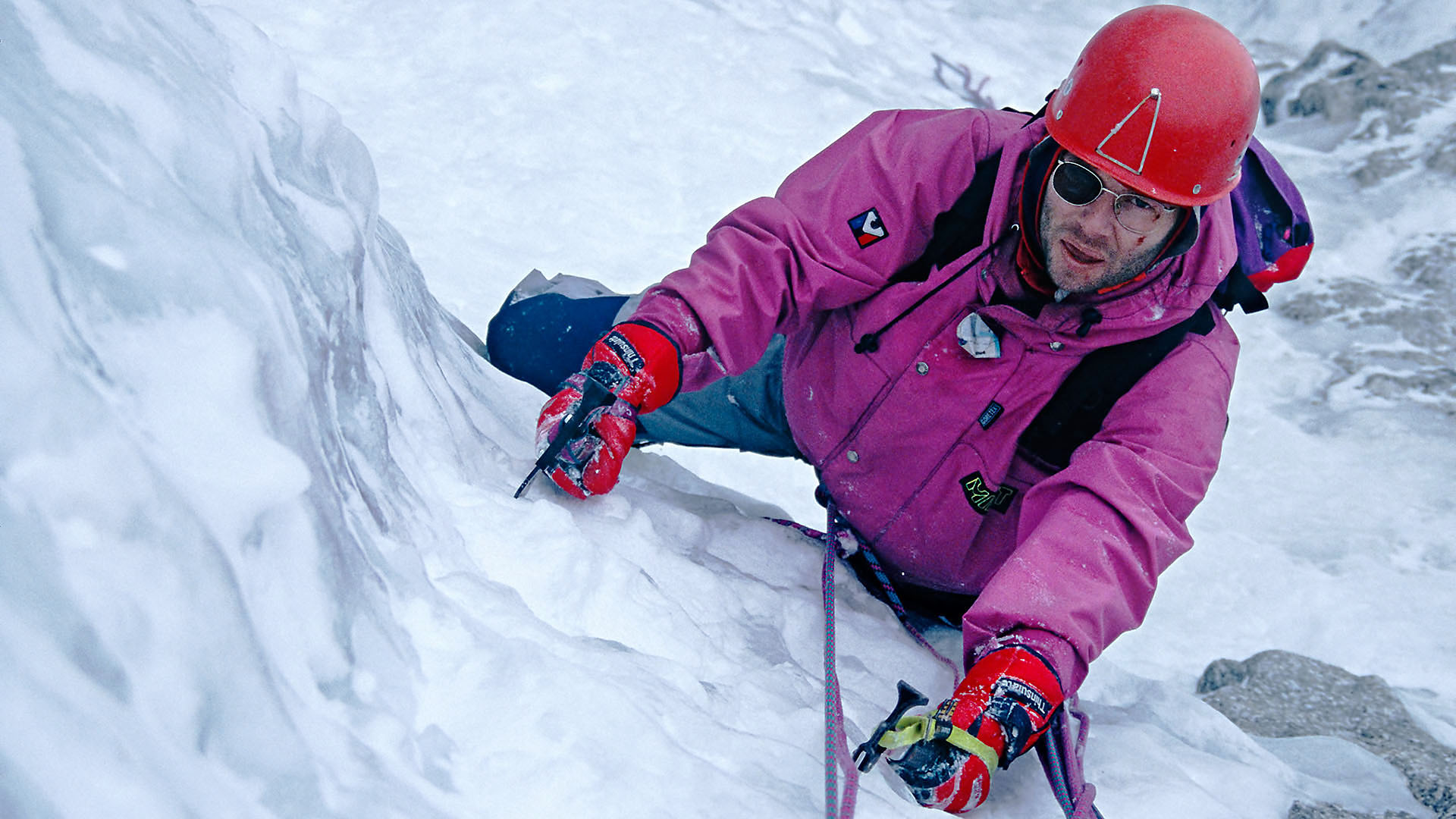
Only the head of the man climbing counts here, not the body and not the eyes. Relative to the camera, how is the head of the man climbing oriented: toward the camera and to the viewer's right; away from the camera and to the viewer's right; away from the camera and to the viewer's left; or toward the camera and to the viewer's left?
toward the camera and to the viewer's left
